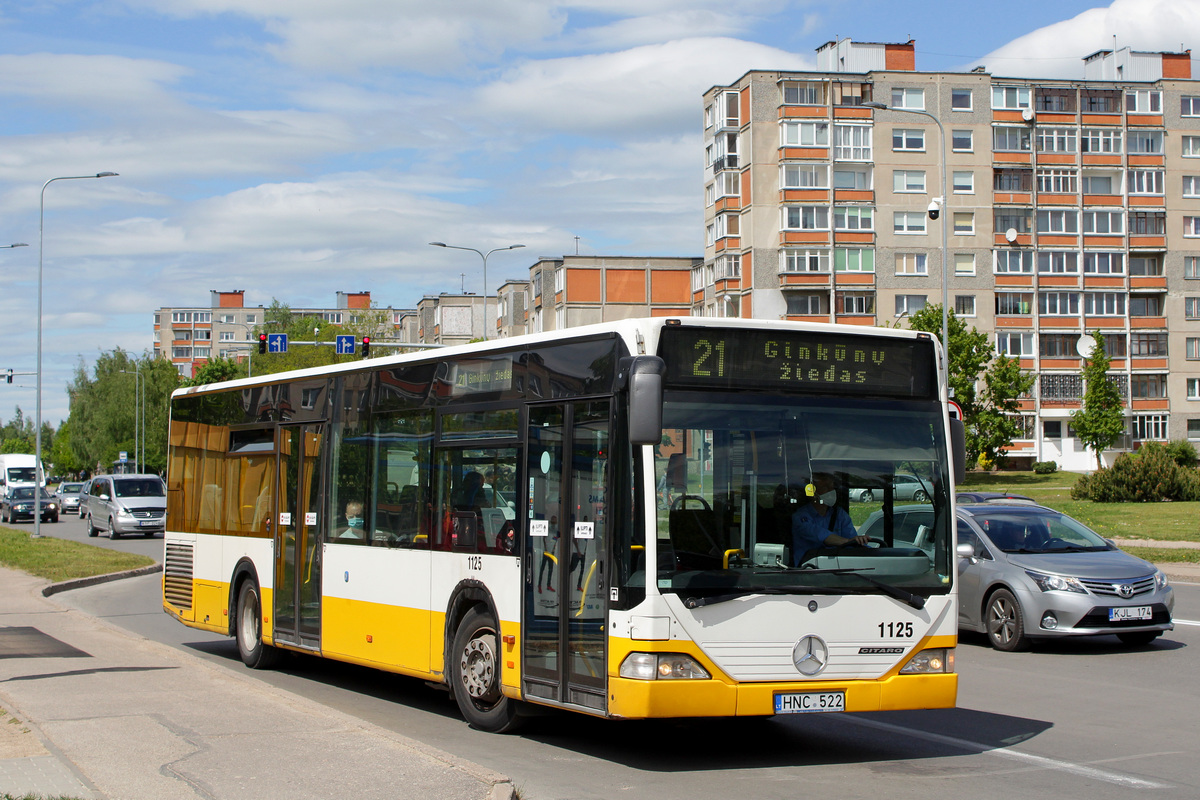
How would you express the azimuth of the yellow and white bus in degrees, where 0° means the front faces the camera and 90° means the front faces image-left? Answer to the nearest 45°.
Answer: approximately 315°

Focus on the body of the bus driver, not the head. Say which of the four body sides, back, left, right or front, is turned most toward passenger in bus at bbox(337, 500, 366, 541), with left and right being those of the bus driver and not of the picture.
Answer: back

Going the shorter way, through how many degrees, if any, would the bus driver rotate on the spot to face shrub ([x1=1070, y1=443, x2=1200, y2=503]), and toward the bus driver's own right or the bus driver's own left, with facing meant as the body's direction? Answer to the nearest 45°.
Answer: approximately 135° to the bus driver's own left

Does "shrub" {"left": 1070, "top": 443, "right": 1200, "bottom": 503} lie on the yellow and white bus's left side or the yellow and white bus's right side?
on its left

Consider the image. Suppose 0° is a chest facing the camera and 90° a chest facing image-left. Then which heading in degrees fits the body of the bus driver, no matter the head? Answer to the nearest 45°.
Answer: approximately 315°
